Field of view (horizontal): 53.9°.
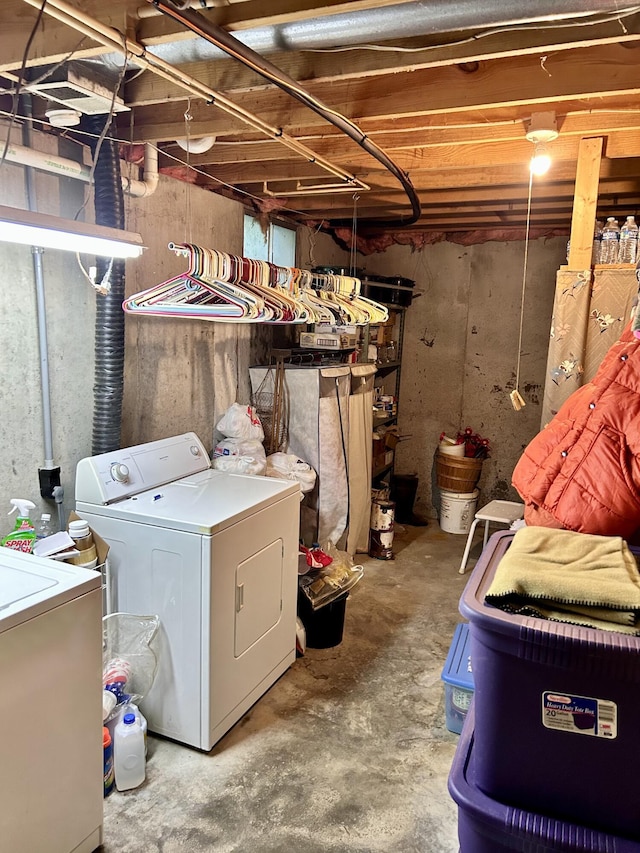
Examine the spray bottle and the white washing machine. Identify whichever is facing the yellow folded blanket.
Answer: the white washing machine

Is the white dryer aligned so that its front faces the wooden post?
no

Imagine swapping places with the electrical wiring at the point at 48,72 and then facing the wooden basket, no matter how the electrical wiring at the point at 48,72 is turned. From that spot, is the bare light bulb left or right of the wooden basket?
right

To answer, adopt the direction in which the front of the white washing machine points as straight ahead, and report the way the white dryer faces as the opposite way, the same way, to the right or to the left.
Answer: the same way

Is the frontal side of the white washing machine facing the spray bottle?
no

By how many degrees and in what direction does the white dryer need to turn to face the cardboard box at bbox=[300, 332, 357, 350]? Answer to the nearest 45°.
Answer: approximately 90° to its left

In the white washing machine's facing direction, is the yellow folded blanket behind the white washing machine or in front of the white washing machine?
in front

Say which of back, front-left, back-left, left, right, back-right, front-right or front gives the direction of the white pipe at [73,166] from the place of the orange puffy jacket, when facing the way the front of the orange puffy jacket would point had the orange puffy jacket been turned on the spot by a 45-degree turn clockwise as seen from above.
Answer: front

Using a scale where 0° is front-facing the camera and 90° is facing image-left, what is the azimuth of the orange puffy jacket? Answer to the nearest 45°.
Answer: approximately 45°

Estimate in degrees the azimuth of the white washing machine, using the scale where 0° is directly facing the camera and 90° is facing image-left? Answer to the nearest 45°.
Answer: approximately 315°

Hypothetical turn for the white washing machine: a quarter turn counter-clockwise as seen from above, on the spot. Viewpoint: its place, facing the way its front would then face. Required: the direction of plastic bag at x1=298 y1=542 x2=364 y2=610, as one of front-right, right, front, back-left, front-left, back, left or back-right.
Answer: front

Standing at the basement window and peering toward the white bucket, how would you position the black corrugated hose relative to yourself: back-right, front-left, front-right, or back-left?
back-right
